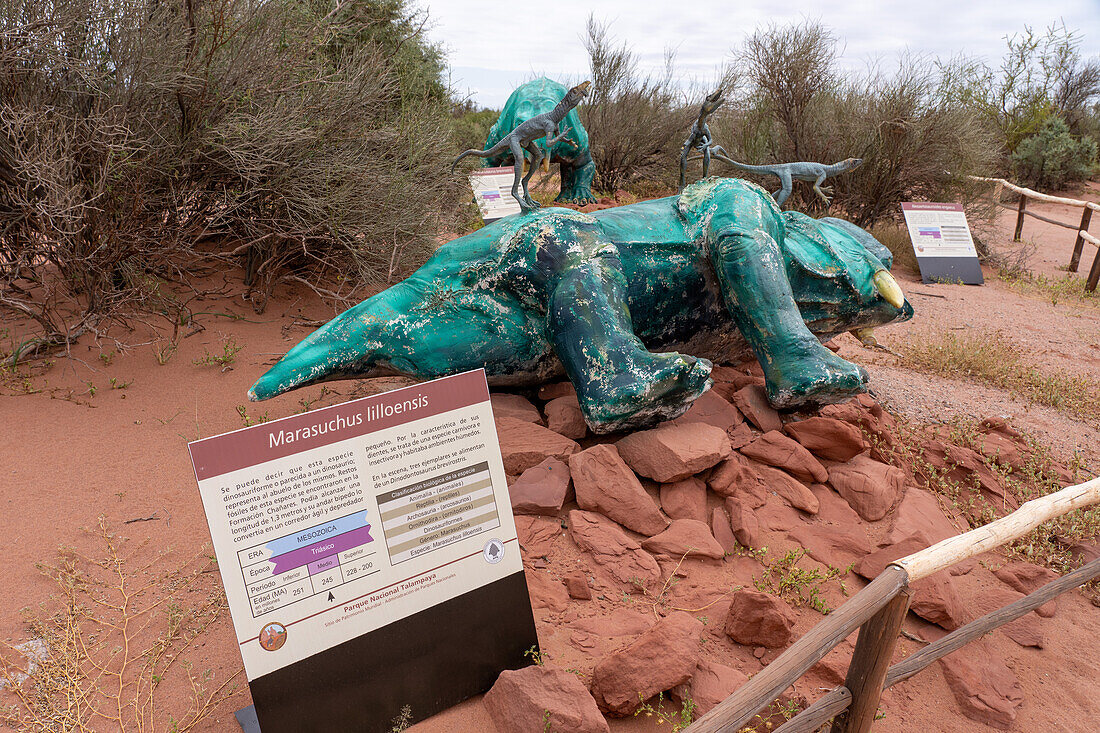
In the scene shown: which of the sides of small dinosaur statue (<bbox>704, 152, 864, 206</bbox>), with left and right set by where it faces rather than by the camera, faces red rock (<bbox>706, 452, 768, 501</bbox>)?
right

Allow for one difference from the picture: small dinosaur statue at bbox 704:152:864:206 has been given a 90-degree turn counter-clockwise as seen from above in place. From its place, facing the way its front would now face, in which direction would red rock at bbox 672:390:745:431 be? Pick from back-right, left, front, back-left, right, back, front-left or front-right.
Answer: back

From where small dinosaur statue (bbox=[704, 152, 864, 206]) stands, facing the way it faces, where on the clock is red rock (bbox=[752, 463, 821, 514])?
The red rock is roughly at 3 o'clock from the small dinosaur statue.

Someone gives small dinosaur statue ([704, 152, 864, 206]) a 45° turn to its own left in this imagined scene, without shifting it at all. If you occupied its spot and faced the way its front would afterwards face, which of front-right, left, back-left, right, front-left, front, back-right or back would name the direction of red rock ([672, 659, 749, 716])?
back-right

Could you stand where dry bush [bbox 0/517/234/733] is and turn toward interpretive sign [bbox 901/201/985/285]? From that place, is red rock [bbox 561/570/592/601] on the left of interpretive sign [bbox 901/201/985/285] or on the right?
right

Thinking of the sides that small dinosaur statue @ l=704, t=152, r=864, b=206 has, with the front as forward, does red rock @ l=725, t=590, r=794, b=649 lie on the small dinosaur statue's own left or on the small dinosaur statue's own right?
on the small dinosaur statue's own right

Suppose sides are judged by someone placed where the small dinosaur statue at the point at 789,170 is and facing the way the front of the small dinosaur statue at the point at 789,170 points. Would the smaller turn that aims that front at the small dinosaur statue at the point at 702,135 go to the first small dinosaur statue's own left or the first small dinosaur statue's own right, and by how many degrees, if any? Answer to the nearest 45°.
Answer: approximately 135° to the first small dinosaur statue's own right

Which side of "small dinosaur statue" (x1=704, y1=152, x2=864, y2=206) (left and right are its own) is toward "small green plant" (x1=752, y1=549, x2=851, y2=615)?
right

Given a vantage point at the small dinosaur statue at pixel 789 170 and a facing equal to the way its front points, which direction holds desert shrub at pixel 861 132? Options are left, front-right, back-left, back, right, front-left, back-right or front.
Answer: left

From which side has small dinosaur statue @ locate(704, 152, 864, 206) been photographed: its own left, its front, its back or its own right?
right

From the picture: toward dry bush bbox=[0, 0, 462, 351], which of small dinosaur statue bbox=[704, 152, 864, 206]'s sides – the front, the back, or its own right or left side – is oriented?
back

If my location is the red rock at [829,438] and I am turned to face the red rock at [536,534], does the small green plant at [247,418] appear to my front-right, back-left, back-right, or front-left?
front-right

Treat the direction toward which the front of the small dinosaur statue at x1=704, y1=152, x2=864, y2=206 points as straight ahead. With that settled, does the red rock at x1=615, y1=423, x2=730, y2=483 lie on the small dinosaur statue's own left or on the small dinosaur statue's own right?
on the small dinosaur statue's own right

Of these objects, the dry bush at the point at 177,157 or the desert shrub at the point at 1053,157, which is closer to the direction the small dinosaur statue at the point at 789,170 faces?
the desert shrub

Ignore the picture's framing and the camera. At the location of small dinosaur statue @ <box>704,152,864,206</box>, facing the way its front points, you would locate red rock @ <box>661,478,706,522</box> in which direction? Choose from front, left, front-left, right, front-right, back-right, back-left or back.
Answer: right

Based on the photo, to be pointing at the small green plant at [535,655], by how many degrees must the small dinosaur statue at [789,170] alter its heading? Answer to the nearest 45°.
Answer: approximately 90° to its right

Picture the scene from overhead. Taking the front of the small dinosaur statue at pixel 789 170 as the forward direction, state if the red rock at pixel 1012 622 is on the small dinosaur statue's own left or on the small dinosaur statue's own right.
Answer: on the small dinosaur statue's own right
